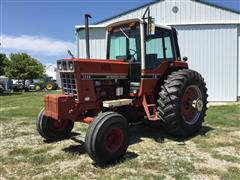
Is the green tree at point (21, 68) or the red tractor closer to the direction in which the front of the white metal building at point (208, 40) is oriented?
the red tractor

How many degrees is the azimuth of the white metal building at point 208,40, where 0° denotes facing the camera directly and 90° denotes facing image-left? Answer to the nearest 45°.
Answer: approximately 0°

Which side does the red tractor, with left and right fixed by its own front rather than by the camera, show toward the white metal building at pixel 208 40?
back

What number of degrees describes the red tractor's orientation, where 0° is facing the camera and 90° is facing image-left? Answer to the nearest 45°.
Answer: approximately 45°

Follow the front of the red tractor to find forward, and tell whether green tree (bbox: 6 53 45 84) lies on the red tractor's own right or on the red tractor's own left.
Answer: on the red tractor's own right

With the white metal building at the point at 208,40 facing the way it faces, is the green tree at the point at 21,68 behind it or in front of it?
behind

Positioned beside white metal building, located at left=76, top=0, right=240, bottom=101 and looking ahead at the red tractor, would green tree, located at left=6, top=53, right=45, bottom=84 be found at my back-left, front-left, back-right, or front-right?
back-right
